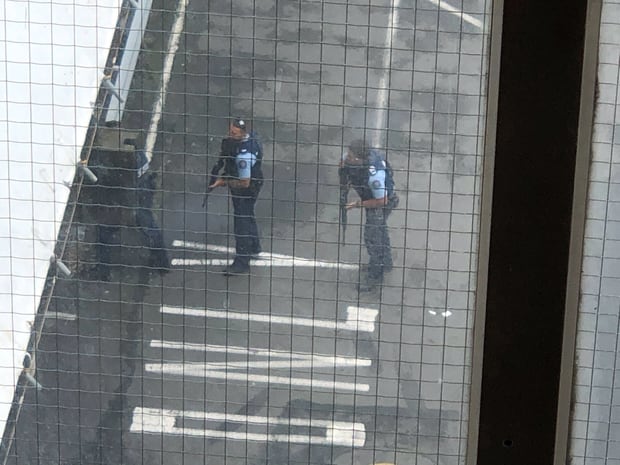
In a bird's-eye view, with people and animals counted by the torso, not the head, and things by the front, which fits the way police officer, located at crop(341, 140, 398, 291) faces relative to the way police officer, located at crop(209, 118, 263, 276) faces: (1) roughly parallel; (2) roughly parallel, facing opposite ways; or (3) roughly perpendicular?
roughly parallel

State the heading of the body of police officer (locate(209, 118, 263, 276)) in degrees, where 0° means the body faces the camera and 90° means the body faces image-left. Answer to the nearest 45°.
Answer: approximately 90°

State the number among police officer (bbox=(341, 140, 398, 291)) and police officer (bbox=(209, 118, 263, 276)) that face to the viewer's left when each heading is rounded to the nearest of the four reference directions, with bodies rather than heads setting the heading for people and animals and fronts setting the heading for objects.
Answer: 2

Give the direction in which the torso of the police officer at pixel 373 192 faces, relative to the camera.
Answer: to the viewer's left
